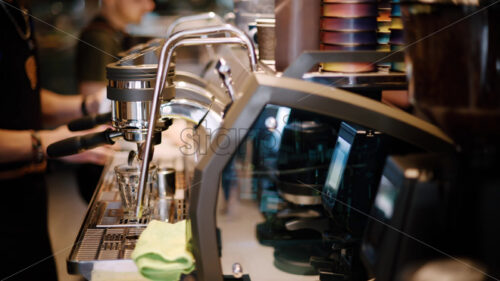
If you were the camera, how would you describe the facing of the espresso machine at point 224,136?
facing to the left of the viewer

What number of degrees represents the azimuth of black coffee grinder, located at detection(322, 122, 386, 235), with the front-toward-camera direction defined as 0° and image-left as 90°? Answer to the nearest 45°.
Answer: approximately 45°

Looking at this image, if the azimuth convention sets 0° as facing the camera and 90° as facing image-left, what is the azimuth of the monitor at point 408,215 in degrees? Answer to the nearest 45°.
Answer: approximately 45°

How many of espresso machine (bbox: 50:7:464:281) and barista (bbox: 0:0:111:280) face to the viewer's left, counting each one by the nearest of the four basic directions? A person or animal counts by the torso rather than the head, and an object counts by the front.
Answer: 1

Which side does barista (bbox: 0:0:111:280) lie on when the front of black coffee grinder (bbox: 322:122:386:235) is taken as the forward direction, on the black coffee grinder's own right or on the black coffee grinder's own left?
on the black coffee grinder's own right

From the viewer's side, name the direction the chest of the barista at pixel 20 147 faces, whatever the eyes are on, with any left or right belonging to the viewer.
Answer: facing to the right of the viewer

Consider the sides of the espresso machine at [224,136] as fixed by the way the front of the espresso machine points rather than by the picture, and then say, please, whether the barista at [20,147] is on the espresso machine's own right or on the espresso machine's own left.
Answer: on the espresso machine's own right
